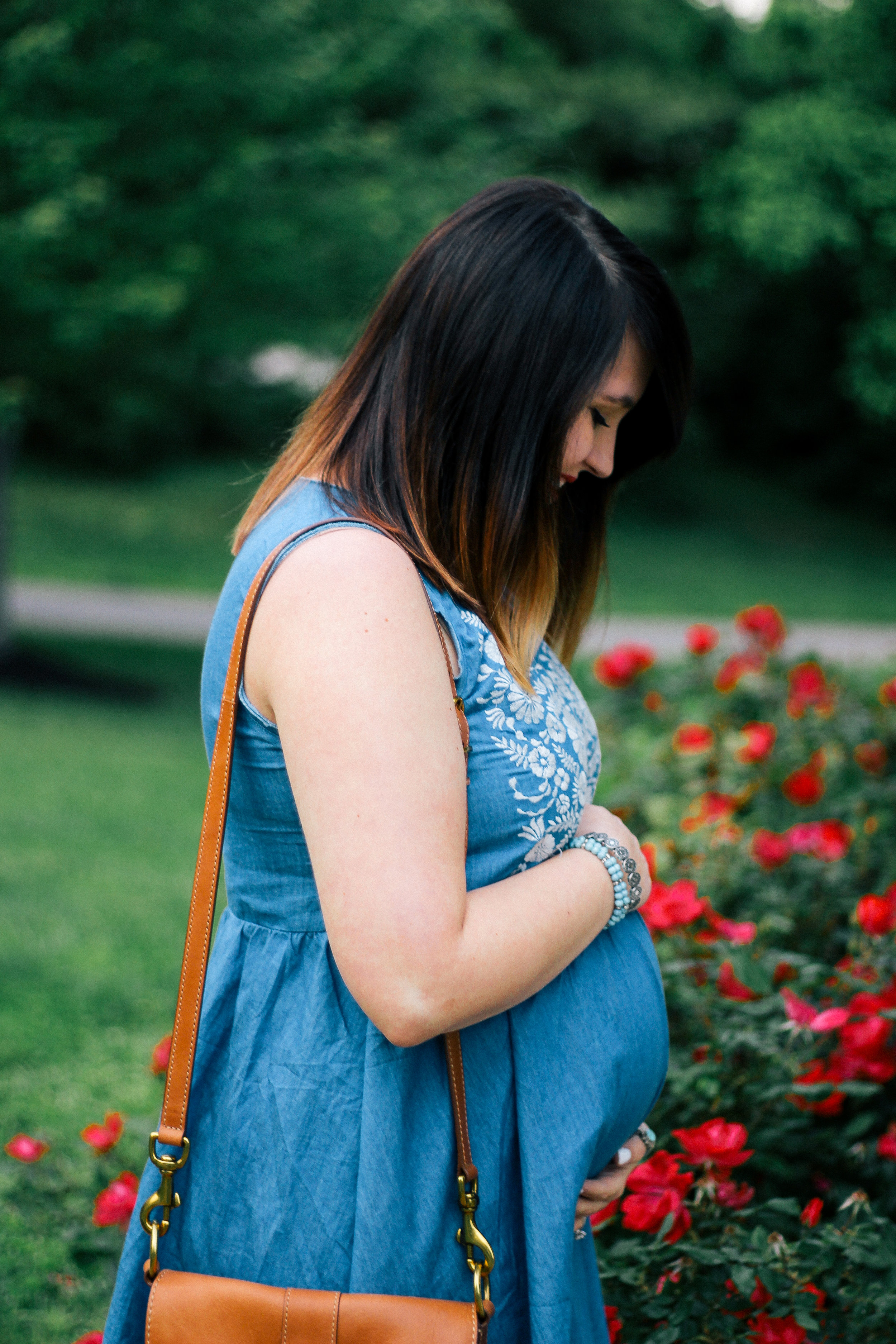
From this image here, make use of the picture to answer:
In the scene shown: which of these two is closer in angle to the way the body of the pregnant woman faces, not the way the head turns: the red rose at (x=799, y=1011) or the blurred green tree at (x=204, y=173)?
the red rose

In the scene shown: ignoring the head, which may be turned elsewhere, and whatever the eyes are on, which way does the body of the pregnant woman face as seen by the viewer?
to the viewer's right

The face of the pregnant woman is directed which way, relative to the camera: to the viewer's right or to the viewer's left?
to the viewer's right
